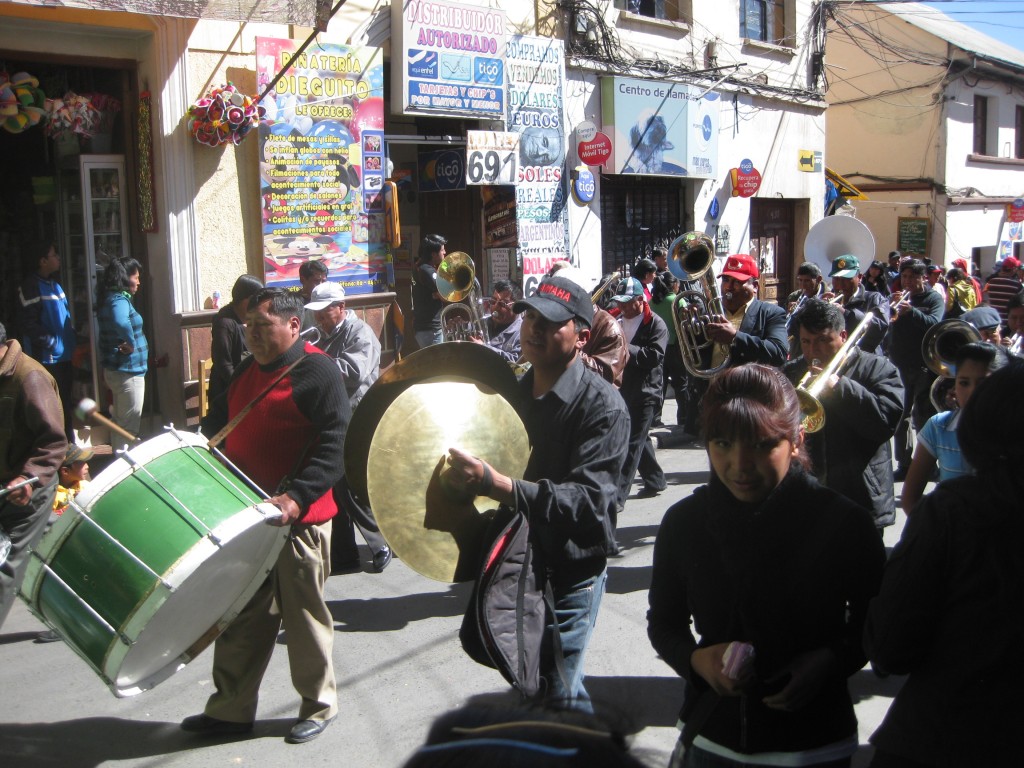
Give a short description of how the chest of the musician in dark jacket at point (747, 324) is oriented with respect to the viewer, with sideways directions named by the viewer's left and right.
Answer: facing the viewer and to the left of the viewer

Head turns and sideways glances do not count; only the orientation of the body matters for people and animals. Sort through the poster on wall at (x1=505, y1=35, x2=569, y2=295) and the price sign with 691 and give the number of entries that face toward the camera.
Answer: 2

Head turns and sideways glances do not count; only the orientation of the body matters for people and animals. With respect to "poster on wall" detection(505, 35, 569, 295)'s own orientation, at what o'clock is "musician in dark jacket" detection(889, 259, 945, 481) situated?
The musician in dark jacket is roughly at 11 o'clock from the poster on wall.

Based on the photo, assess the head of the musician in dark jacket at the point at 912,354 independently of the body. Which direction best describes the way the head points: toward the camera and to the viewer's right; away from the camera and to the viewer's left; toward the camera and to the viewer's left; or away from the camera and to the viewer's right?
toward the camera and to the viewer's left

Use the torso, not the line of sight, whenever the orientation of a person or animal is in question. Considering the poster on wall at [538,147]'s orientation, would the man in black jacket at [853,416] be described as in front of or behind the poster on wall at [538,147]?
in front

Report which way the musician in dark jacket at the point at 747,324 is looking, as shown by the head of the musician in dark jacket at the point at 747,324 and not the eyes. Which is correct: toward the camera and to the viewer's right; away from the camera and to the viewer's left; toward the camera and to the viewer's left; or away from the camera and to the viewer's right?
toward the camera and to the viewer's left

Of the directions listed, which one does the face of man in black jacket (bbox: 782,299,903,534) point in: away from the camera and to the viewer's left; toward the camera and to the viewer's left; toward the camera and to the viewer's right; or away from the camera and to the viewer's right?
toward the camera and to the viewer's left

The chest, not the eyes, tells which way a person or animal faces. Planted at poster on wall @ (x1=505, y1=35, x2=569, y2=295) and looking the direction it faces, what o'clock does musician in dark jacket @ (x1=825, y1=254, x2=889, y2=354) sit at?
The musician in dark jacket is roughly at 11 o'clock from the poster on wall.

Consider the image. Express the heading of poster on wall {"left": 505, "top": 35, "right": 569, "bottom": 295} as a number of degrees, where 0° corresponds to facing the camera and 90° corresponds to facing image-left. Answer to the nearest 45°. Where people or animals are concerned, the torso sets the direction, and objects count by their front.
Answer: approximately 0°

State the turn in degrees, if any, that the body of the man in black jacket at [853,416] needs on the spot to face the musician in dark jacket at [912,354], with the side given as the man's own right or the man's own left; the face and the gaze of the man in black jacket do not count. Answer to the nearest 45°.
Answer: approximately 135° to the man's own right

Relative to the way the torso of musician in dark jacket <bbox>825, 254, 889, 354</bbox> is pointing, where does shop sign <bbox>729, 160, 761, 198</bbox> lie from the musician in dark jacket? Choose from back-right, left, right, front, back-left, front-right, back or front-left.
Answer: back-right

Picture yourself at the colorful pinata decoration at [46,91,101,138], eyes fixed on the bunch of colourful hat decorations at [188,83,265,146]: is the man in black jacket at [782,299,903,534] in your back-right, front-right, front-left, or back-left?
front-right
